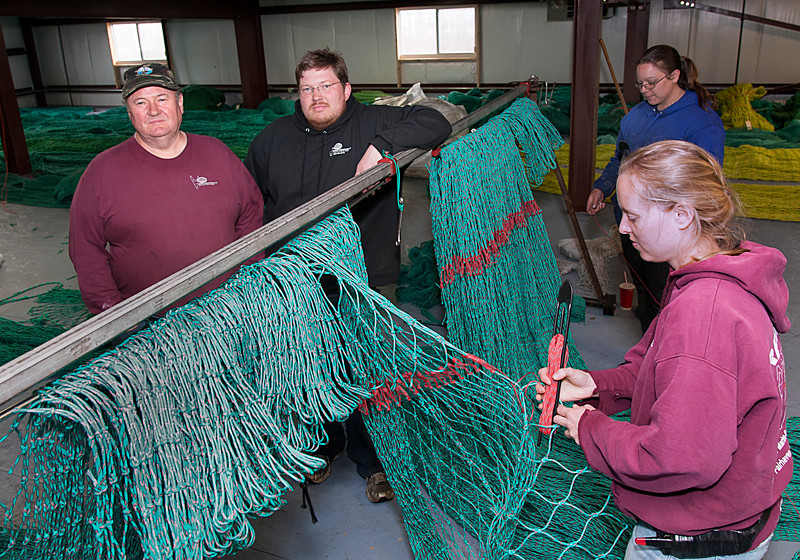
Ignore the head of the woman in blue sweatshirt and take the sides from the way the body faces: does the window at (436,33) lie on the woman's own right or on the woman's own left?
on the woman's own right

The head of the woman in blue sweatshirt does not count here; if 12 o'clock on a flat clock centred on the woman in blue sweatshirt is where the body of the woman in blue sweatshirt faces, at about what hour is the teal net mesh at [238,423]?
The teal net mesh is roughly at 11 o'clock from the woman in blue sweatshirt.

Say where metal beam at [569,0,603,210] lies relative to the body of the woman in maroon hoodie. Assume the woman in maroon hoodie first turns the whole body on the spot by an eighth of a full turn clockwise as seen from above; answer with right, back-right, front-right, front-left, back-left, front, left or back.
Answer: front-right

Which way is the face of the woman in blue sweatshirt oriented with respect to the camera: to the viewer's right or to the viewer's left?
to the viewer's left

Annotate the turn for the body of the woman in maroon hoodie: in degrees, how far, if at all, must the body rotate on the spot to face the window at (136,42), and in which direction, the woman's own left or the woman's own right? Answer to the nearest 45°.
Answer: approximately 45° to the woman's own right

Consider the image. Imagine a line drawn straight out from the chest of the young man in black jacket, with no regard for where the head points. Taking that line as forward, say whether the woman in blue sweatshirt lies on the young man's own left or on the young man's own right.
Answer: on the young man's own left

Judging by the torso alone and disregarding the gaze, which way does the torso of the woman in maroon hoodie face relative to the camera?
to the viewer's left

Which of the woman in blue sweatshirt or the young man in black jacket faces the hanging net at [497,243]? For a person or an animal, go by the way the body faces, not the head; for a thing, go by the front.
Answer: the woman in blue sweatshirt

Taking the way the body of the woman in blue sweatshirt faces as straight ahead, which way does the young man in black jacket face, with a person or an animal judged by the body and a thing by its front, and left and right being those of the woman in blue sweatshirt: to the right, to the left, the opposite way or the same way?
to the left

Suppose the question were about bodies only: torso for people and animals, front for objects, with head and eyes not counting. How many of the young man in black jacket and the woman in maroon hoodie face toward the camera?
1

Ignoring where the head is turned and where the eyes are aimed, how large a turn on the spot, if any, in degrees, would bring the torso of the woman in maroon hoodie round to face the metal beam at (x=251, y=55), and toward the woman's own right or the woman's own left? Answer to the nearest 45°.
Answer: approximately 45° to the woman's own right

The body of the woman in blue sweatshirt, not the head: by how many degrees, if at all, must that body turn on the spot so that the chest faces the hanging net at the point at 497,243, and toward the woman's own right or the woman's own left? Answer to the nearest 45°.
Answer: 0° — they already face it
